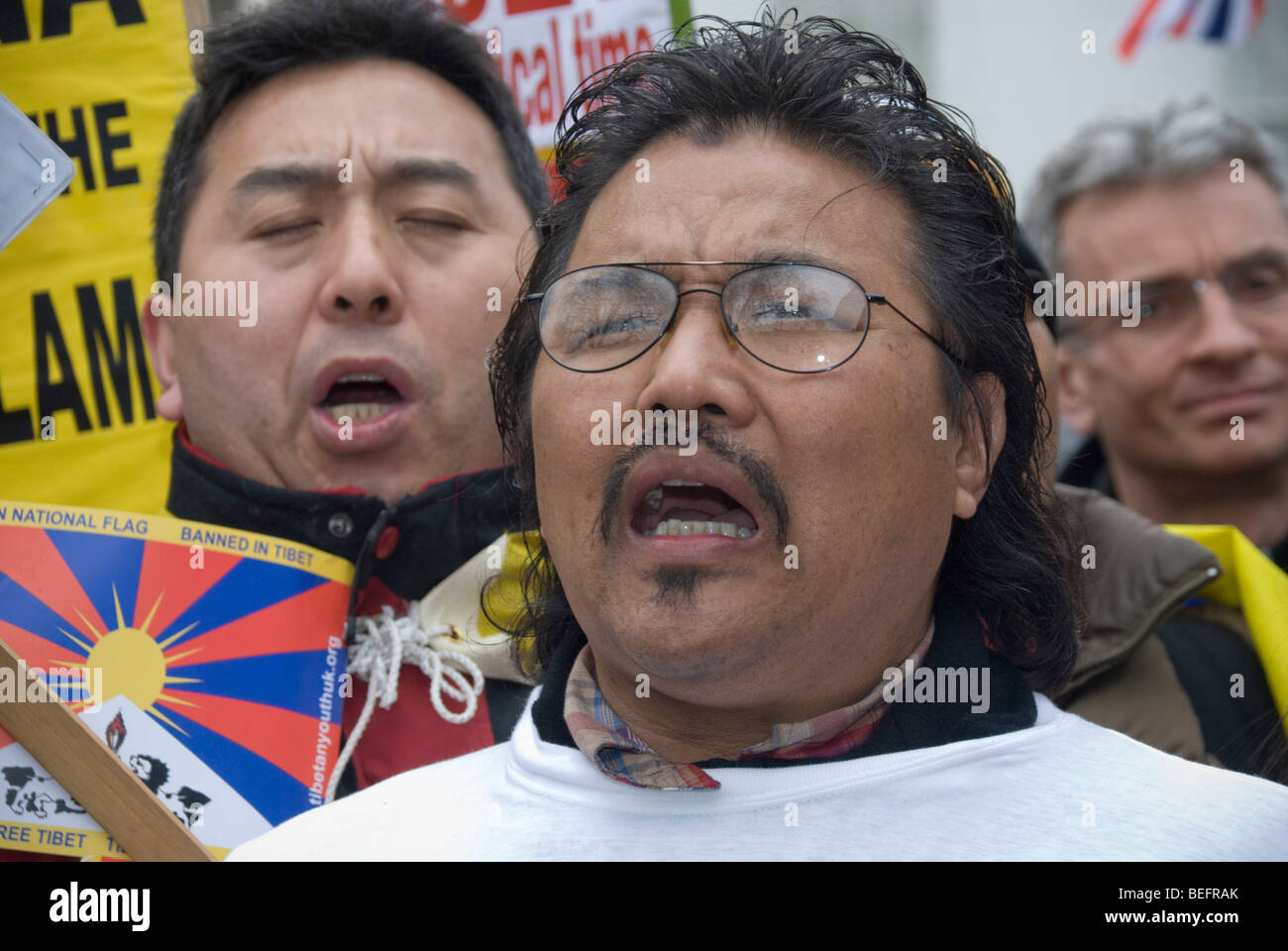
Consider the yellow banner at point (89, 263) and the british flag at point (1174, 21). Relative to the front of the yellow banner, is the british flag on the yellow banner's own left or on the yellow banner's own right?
on the yellow banner's own left

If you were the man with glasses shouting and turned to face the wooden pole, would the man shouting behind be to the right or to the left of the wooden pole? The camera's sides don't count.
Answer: right

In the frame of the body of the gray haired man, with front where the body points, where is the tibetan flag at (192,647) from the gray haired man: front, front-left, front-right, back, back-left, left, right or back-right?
right

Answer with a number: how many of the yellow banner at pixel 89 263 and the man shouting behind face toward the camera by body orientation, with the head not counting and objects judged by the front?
2

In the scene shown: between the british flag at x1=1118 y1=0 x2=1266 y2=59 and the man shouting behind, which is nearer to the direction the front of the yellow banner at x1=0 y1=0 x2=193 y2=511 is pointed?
the man shouting behind

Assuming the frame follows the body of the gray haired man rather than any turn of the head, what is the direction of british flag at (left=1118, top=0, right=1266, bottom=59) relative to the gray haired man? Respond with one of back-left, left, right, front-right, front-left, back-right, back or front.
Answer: back-left

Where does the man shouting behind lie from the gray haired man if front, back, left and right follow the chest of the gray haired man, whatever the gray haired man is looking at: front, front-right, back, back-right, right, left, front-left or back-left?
right
